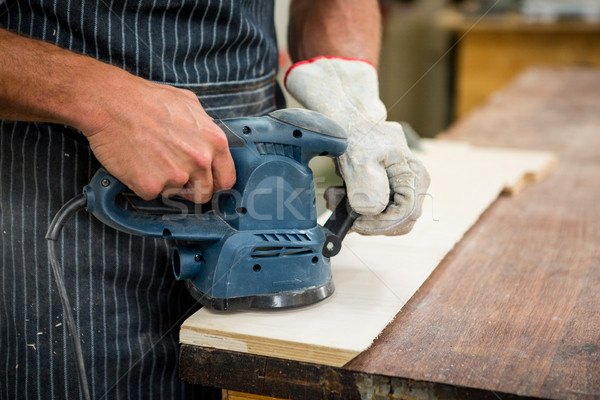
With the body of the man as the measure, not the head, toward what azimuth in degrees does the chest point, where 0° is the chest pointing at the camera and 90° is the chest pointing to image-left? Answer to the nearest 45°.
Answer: approximately 315°
